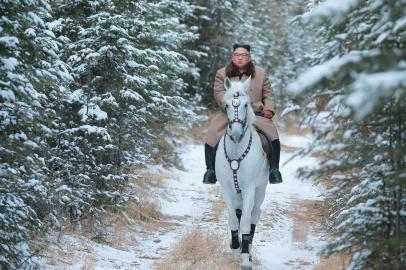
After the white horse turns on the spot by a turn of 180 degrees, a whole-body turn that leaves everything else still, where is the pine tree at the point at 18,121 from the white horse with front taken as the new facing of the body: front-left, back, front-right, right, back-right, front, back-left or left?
back-left

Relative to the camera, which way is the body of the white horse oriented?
toward the camera

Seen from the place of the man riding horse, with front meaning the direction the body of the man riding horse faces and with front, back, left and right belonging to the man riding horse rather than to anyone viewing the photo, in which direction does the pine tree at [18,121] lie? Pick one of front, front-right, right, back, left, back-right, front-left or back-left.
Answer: front-right

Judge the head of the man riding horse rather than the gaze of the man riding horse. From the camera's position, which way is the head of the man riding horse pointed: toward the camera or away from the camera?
toward the camera
